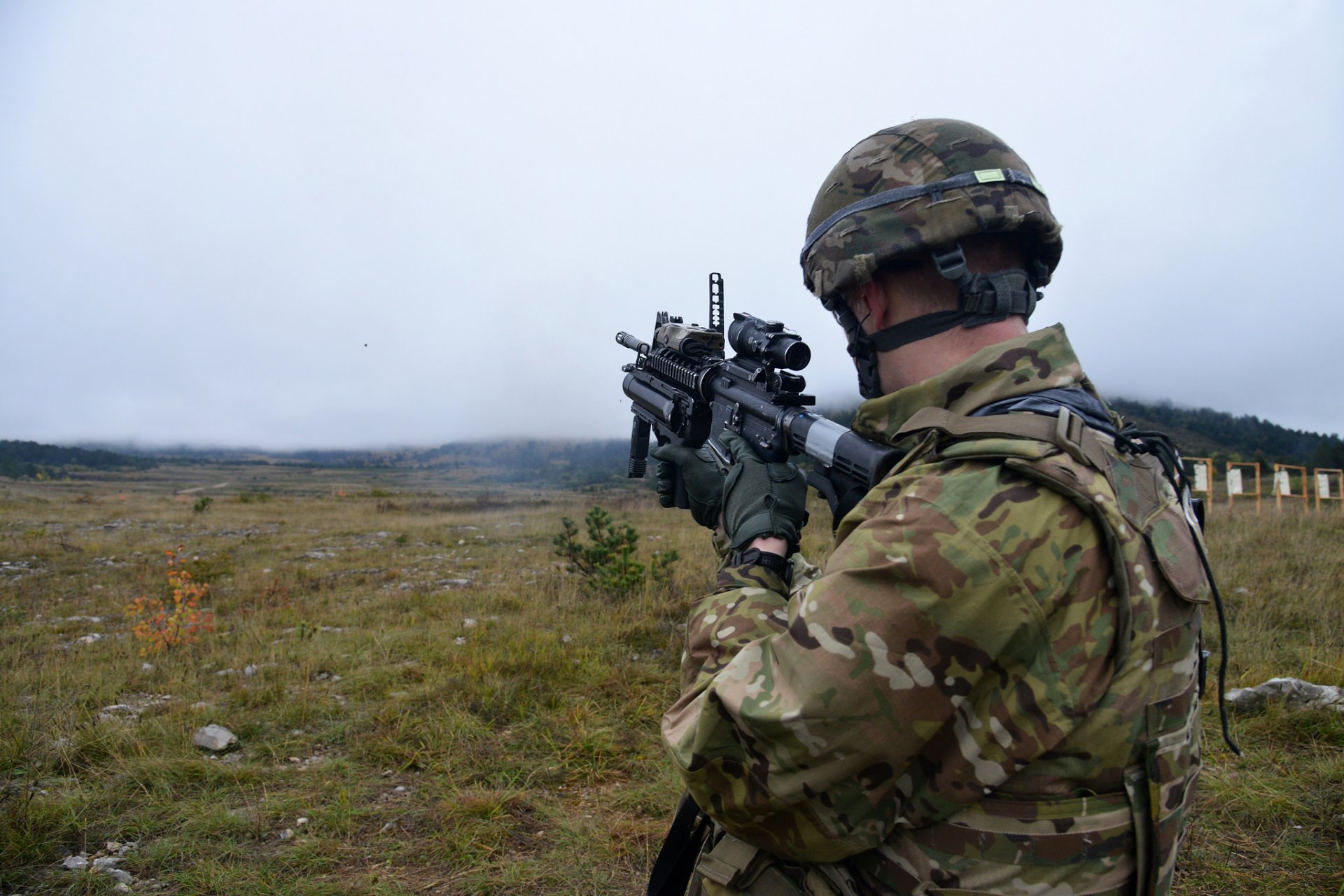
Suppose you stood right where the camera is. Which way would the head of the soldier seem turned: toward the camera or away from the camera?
away from the camera

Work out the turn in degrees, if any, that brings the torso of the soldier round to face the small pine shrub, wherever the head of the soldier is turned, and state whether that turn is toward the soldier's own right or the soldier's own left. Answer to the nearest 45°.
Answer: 0° — they already face it

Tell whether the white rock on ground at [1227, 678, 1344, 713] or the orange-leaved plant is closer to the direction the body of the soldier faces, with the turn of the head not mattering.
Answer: the orange-leaved plant

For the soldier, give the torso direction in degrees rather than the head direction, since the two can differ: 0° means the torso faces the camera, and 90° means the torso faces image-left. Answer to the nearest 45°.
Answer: approximately 135°

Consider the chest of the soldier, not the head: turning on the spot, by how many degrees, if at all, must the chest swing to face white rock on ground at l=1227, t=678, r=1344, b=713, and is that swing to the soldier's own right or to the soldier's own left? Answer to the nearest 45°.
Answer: approximately 90° to the soldier's own right

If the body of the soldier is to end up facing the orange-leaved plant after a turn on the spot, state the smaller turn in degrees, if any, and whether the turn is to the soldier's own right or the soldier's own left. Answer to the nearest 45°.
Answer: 0° — they already face it

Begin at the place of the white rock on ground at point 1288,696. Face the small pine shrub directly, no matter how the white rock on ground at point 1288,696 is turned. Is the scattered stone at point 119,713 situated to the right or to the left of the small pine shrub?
left
